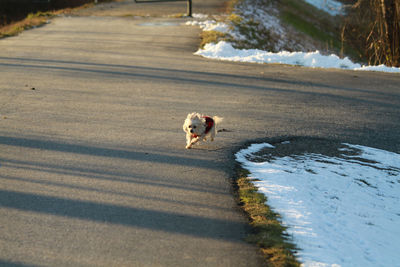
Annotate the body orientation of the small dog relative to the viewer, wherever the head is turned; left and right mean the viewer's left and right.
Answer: facing the viewer and to the left of the viewer

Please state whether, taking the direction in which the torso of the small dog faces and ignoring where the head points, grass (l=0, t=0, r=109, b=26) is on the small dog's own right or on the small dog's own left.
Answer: on the small dog's own right
